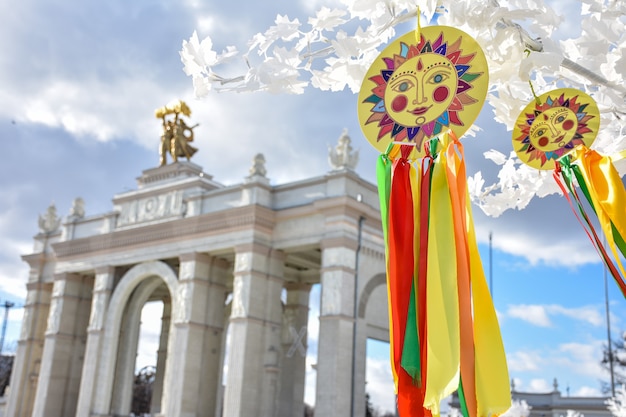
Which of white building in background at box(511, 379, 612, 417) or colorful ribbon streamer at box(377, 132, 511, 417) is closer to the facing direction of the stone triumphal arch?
the colorful ribbon streamer

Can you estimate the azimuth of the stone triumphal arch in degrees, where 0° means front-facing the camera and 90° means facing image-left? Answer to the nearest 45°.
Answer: approximately 45°

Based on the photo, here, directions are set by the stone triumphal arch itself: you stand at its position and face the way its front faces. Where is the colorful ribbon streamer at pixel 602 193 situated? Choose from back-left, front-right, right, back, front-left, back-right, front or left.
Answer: front-left

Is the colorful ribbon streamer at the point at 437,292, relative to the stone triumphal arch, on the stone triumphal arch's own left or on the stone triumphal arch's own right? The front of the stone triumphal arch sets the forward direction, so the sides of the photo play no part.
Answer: on the stone triumphal arch's own left

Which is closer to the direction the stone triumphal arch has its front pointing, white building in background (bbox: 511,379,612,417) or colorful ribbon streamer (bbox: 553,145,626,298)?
the colorful ribbon streamer

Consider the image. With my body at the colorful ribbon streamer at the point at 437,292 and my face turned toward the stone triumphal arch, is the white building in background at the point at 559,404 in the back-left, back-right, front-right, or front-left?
front-right
